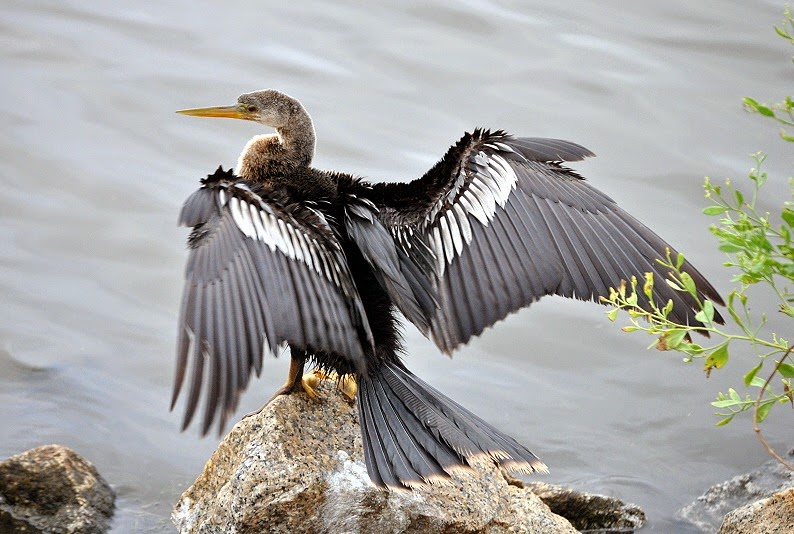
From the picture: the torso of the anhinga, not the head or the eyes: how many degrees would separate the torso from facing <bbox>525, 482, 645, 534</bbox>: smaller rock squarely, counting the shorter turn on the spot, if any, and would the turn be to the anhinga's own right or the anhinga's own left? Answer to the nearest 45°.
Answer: approximately 90° to the anhinga's own right

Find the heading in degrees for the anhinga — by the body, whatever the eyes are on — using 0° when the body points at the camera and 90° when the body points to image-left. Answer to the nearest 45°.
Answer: approximately 135°

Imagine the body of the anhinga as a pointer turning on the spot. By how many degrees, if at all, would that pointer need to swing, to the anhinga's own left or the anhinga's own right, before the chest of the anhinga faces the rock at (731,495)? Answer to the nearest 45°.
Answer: approximately 90° to the anhinga's own right

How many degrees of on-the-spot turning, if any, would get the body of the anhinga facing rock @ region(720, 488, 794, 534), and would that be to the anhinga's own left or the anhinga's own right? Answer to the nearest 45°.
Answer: approximately 135° to the anhinga's own right
